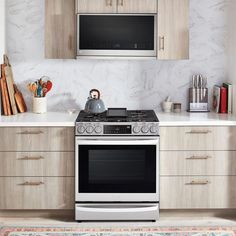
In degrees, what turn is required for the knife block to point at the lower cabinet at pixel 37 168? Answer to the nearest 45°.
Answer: approximately 45° to its right

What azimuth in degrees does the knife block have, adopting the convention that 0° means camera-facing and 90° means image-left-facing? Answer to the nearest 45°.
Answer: approximately 0°

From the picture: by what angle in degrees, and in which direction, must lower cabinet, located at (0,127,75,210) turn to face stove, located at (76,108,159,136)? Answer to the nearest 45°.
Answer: approximately 90° to its left
